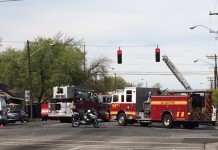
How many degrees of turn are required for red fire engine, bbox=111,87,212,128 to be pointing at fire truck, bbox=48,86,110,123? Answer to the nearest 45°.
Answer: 0° — it already faces it

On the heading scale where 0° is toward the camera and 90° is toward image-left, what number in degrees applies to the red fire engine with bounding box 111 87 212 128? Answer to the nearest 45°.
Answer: approximately 135°

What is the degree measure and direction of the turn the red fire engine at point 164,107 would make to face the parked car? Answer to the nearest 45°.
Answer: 0° — it already faces it

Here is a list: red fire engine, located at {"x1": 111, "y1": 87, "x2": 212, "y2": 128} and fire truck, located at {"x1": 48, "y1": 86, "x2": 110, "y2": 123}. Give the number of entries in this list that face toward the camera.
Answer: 0

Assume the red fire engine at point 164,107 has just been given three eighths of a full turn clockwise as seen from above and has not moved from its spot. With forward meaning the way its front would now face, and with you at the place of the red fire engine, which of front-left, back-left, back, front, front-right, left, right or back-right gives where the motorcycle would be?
back

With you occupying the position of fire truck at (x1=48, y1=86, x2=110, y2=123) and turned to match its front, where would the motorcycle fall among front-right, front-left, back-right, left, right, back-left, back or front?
back-right

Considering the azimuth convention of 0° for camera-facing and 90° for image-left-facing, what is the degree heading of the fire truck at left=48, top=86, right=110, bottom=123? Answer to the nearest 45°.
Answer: approximately 225°
